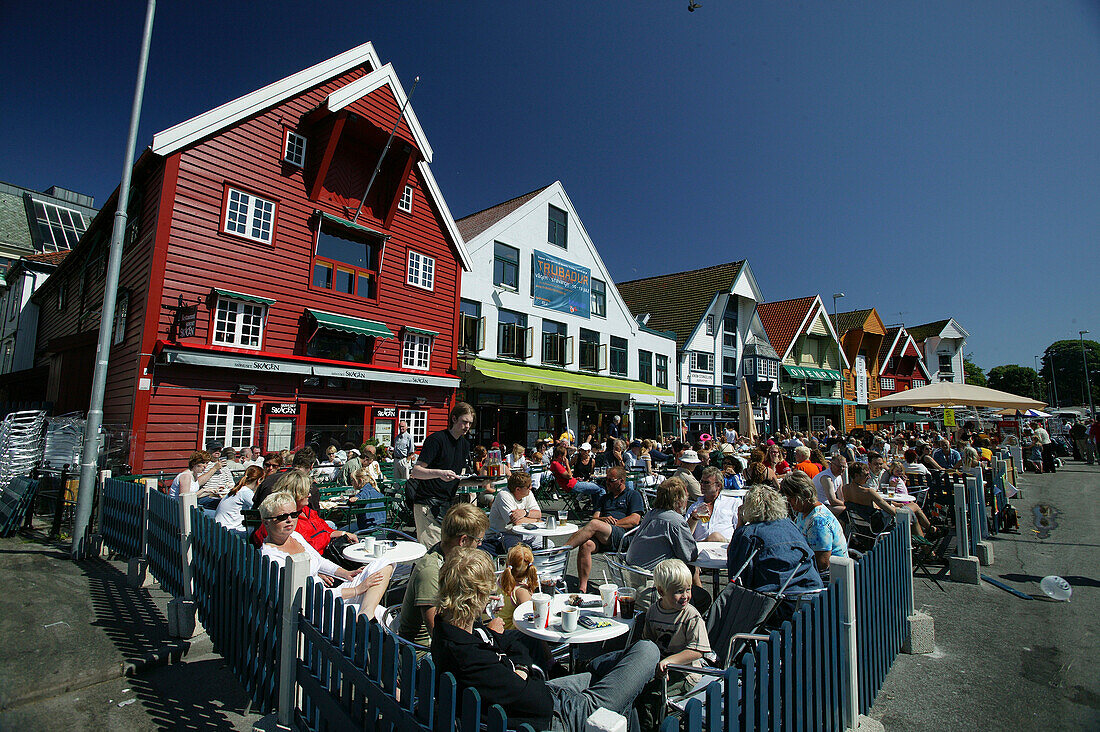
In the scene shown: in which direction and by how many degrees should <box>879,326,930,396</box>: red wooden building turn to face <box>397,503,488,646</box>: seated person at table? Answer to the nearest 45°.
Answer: approximately 45° to its right

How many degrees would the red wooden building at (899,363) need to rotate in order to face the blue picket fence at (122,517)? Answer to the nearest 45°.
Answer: approximately 45° to its right

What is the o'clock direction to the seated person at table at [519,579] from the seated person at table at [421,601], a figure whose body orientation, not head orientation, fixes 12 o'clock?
the seated person at table at [519,579] is roughly at 12 o'clock from the seated person at table at [421,601].

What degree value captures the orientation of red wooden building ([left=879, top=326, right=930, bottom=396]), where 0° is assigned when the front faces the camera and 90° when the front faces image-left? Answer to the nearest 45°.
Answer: approximately 315°

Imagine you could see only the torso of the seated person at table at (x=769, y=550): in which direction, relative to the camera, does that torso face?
away from the camera

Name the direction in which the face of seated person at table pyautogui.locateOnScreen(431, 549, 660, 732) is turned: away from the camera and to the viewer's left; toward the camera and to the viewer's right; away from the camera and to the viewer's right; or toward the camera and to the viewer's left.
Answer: away from the camera and to the viewer's right

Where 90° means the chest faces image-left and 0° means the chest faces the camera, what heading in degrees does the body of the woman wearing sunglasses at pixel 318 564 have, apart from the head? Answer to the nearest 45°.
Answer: approximately 315°
